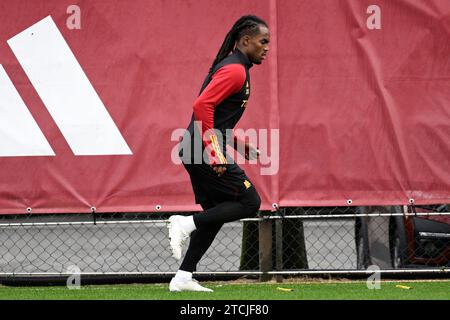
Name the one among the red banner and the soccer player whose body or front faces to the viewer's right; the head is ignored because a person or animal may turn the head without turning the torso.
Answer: the soccer player

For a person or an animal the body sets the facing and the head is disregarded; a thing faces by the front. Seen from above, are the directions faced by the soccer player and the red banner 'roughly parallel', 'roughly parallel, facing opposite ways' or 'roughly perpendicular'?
roughly perpendicular

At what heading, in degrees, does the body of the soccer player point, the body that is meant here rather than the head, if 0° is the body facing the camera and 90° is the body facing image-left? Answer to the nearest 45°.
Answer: approximately 270°

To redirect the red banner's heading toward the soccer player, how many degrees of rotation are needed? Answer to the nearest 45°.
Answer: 0° — it already faces them

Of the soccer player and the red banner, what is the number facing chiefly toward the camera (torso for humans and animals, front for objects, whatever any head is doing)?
1

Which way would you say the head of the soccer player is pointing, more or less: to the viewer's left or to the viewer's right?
to the viewer's right

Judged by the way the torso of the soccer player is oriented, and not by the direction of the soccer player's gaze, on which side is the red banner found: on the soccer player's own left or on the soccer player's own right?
on the soccer player's own left

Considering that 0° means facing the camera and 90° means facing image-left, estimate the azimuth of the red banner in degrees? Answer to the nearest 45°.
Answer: approximately 0°
